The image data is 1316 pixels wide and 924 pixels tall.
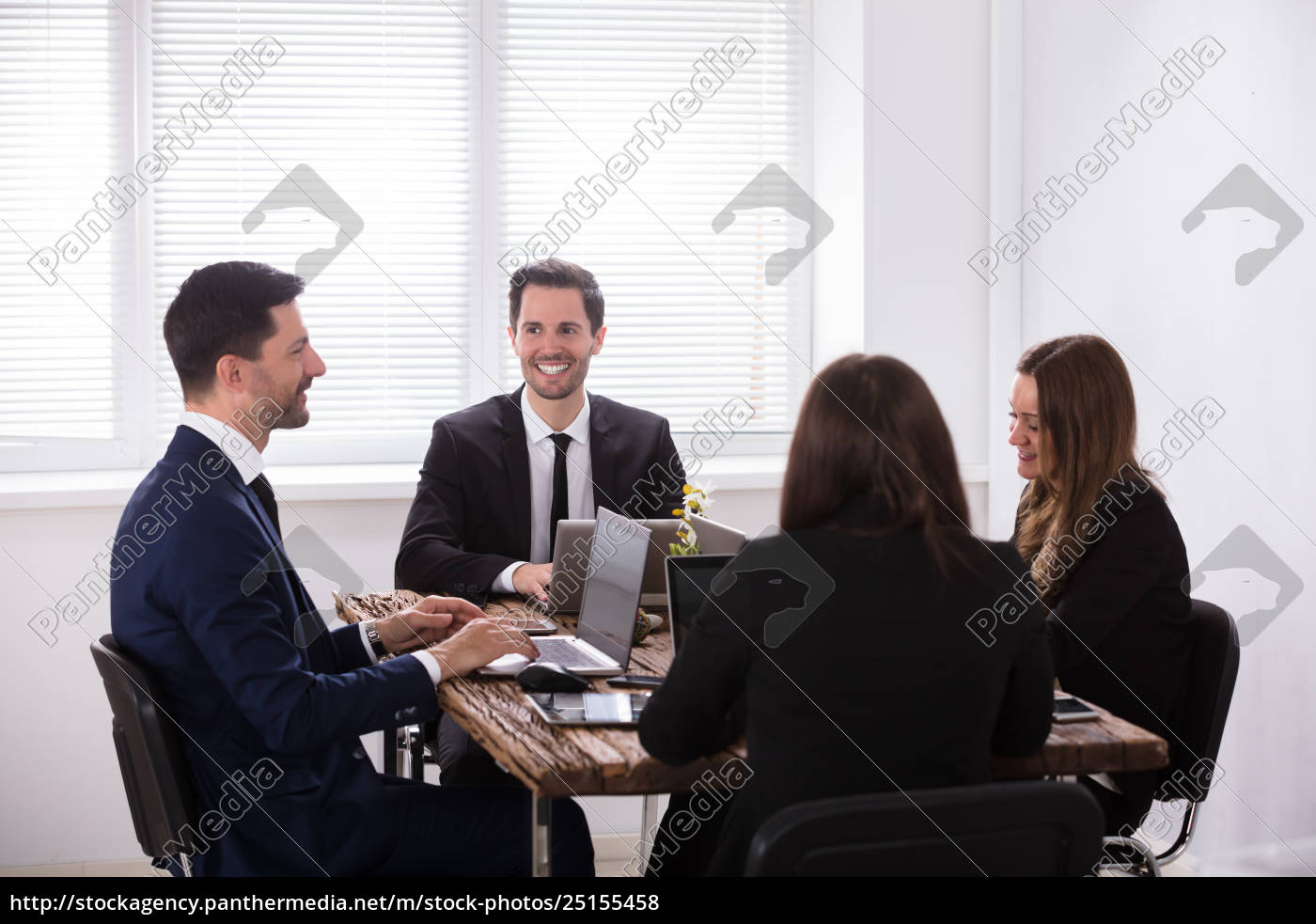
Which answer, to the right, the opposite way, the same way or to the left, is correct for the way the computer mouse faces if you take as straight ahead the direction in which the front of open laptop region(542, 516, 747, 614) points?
to the right

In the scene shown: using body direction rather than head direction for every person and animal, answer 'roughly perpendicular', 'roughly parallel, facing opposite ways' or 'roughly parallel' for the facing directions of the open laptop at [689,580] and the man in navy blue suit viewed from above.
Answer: roughly perpendicular

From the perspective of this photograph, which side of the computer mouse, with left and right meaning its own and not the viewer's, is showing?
right

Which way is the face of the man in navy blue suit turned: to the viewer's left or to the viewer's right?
to the viewer's right

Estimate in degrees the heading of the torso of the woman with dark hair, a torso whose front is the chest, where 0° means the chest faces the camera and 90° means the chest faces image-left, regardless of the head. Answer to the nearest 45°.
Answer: approximately 180°

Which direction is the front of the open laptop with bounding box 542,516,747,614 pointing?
away from the camera

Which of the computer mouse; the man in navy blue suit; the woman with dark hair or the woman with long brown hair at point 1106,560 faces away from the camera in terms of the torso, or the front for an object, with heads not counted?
the woman with dark hair

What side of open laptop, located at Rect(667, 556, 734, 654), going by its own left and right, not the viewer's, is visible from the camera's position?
front

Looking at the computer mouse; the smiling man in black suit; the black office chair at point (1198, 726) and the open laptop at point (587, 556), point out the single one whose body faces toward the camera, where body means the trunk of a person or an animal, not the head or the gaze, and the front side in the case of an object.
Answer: the smiling man in black suit

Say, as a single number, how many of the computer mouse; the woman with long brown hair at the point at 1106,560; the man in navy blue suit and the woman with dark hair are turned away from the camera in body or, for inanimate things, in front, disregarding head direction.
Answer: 1

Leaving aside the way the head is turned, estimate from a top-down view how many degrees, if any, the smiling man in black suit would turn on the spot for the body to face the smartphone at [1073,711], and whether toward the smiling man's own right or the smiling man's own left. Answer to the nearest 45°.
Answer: approximately 45° to the smiling man's own left

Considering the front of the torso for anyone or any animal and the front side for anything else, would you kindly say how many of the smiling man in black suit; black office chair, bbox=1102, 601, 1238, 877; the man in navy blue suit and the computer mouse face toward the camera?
1

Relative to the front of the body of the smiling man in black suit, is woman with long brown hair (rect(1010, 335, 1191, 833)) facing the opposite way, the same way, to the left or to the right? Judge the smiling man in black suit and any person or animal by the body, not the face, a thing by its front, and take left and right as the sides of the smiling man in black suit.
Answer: to the right

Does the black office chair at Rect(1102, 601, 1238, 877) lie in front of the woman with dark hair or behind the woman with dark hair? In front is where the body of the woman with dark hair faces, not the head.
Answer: in front

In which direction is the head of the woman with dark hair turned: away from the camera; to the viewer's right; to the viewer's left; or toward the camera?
away from the camera

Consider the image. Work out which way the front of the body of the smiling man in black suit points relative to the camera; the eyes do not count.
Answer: toward the camera
